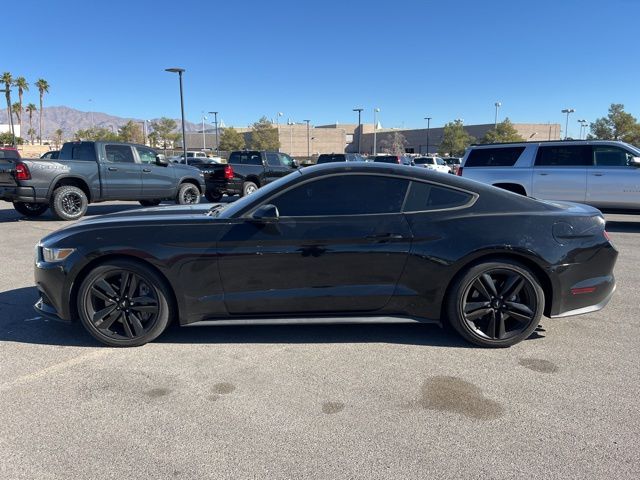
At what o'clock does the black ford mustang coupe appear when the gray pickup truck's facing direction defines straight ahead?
The black ford mustang coupe is roughly at 4 o'clock from the gray pickup truck.

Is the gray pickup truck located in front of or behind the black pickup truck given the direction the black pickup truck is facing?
behind

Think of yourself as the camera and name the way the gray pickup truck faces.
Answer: facing away from the viewer and to the right of the viewer

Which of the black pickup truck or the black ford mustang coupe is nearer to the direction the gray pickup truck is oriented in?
the black pickup truck

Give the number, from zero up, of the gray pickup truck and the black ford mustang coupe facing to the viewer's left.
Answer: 1

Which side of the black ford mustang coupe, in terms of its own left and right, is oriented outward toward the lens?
left

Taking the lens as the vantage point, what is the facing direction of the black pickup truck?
facing away from the viewer and to the right of the viewer

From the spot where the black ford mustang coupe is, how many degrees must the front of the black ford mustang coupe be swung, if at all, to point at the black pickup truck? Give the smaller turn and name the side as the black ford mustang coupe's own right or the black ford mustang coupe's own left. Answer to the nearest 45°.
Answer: approximately 90° to the black ford mustang coupe's own right

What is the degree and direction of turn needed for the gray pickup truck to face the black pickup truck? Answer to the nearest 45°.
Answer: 0° — it already faces it
